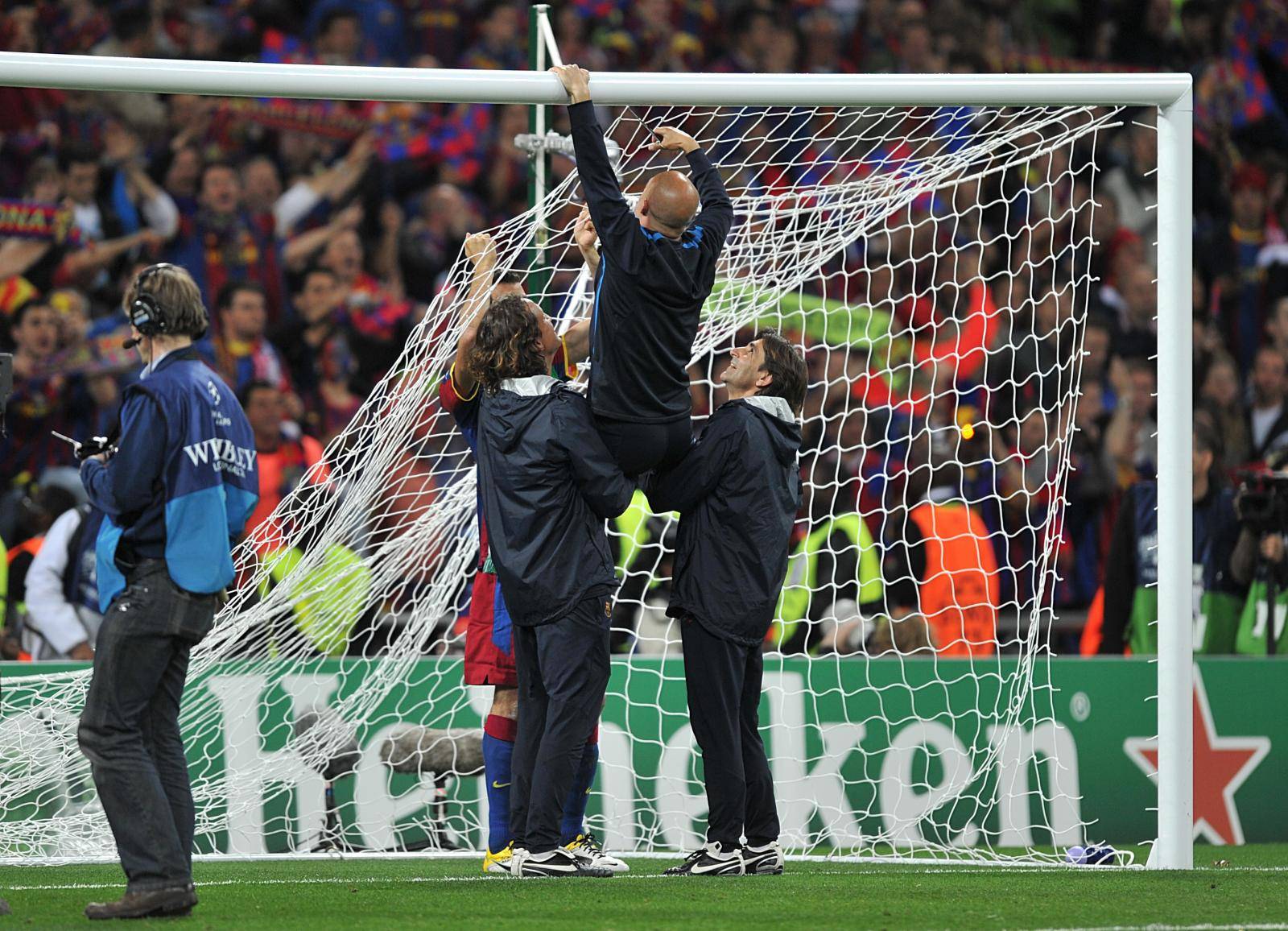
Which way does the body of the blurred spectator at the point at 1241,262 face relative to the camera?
toward the camera

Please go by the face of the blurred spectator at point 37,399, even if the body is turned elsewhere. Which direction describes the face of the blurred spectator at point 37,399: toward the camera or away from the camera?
toward the camera

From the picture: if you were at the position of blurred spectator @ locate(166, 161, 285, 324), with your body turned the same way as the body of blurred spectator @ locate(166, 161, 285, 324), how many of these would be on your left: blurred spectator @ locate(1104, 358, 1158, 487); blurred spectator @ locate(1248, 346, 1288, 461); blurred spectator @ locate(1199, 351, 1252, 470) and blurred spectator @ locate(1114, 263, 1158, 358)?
4

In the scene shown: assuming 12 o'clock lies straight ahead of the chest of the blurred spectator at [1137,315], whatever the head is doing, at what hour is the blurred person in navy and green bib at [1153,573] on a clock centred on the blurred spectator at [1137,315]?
the blurred person in navy and green bib at [1153,573] is roughly at 12 o'clock from the blurred spectator at [1137,315].

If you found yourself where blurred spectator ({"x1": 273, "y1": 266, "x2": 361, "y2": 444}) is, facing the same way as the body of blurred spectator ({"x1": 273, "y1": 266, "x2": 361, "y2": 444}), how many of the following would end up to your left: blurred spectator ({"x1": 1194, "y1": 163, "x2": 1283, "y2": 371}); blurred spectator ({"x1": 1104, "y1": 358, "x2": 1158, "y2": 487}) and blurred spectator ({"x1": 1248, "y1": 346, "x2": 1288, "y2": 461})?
3

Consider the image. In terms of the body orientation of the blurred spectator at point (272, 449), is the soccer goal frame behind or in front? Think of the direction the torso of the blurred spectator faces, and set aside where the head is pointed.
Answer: in front

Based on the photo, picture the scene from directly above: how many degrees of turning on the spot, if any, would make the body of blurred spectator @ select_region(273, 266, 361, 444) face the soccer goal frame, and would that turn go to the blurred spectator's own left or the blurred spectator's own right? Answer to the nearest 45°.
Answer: approximately 45° to the blurred spectator's own left

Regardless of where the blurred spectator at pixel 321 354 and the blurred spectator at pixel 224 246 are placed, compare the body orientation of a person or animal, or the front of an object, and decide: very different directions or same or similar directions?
same or similar directions

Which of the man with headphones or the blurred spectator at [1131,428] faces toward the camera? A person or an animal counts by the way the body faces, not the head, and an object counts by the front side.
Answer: the blurred spectator

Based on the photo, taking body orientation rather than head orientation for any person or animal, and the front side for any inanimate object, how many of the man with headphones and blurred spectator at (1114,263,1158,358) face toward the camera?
1

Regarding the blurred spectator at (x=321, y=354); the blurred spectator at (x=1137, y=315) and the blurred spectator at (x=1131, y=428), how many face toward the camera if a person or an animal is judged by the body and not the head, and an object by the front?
3

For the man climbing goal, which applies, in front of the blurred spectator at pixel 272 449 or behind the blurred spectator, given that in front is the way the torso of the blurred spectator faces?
in front

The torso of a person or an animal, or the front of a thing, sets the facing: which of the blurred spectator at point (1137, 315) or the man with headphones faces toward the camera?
the blurred spectator

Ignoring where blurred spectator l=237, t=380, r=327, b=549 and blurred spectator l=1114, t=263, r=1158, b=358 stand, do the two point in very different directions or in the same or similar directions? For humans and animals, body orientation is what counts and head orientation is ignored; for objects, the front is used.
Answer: same or similar directions

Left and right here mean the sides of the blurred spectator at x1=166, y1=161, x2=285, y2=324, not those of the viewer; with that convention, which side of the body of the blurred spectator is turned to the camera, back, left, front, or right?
front

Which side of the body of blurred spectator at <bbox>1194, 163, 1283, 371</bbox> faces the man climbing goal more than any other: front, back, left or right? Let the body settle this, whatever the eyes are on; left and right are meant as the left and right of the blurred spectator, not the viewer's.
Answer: front

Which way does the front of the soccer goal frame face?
toward the camera

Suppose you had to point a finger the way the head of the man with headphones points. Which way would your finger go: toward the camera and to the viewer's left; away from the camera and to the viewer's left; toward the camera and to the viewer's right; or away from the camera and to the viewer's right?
away from the camera and to the viewer's left
